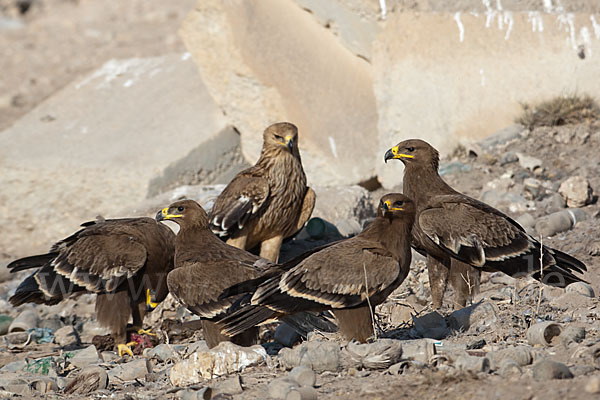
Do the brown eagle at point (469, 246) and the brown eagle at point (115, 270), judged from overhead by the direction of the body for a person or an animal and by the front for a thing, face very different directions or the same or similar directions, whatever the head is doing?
very different directions

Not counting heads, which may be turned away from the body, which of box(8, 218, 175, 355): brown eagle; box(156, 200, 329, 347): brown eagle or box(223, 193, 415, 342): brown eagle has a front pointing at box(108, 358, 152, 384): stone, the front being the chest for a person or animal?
box(156, 200, 329, 347): brown eagle

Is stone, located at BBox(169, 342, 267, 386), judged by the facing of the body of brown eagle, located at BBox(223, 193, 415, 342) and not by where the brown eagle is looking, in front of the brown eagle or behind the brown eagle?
behind

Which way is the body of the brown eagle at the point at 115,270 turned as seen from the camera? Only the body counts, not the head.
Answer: to the viewer's right

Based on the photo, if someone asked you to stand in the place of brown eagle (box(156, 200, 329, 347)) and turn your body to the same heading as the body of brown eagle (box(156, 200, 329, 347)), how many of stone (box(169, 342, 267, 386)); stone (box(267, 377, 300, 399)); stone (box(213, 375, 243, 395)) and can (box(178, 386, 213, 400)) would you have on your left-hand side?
4

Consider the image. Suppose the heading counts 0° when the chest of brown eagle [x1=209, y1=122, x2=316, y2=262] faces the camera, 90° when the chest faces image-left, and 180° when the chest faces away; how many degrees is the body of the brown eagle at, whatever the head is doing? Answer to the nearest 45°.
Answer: approximately 315°

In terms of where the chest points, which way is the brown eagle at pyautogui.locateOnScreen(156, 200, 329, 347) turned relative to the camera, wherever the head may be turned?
to the viewer's left

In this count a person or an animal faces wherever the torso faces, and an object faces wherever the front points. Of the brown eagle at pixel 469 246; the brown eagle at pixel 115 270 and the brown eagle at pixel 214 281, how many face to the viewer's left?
2

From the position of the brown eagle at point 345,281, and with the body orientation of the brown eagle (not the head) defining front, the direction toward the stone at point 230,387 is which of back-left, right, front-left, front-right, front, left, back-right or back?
back-right

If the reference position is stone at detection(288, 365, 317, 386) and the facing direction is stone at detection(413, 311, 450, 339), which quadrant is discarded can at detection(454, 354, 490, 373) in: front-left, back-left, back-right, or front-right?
front-right

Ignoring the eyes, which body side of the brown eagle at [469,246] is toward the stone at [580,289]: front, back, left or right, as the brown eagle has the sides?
back

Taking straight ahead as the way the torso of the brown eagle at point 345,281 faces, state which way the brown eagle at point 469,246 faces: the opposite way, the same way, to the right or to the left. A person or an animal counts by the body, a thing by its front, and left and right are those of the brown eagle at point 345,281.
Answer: the opposite way

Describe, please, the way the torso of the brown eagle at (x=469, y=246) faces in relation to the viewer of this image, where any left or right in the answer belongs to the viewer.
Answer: facing to the left of the viewer

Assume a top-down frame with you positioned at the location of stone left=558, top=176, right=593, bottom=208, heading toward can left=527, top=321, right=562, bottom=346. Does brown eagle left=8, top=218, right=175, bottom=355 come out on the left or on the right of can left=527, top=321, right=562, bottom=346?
right

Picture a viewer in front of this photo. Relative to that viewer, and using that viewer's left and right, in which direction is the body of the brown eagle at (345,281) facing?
facing to the right of the viewer

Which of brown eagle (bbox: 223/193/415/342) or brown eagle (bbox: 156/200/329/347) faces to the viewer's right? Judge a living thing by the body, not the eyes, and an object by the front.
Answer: brown eagle (bbox: 223/193/415/342)

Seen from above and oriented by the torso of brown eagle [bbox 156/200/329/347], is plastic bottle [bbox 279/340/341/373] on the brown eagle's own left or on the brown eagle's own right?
on the brown eagle's own left
